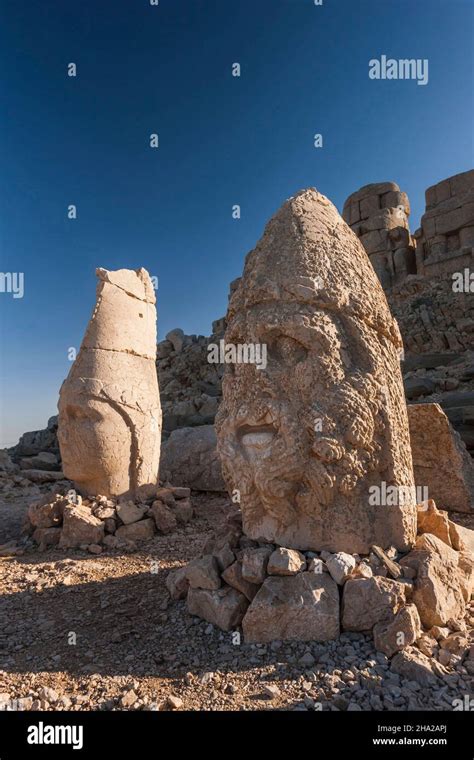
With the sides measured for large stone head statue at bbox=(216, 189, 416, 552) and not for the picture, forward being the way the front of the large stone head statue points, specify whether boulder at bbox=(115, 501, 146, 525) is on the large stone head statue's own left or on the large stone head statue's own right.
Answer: on the large stone head statue's own right

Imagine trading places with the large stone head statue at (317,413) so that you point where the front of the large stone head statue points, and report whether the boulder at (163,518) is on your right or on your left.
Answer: on your right

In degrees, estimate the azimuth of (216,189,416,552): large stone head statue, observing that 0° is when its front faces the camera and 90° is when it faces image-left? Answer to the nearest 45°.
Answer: approximately 45°

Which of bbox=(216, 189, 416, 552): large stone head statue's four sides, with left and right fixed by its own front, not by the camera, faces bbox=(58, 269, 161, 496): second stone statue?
right

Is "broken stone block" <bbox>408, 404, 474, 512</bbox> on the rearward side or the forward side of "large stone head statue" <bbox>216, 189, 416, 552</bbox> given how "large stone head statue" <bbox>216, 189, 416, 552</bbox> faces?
on the rearward side

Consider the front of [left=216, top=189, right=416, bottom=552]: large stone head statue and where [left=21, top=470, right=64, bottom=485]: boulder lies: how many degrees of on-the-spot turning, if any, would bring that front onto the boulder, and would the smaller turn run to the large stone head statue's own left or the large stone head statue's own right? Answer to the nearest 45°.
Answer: approximately 90° to the large stone head statue's own right
